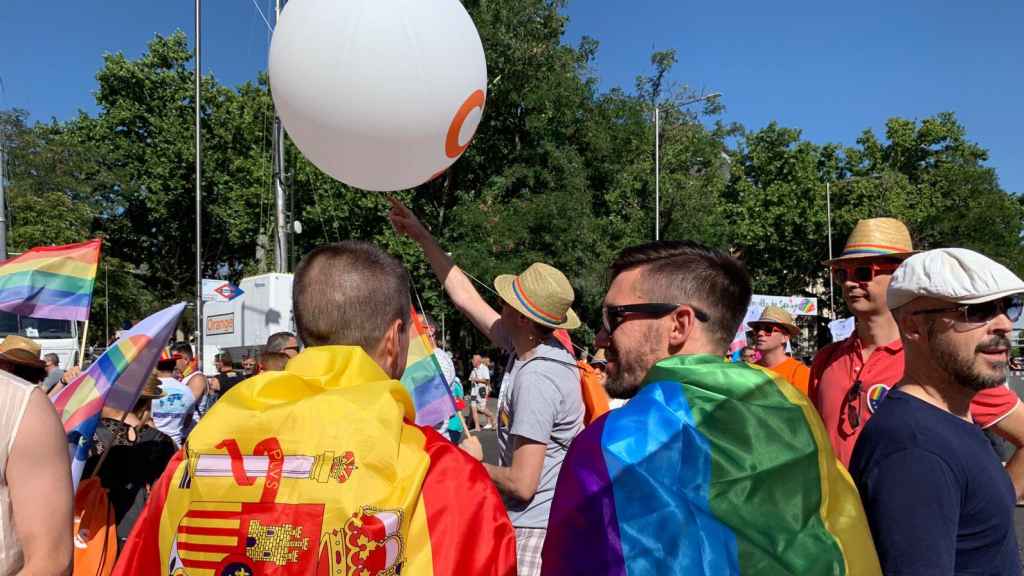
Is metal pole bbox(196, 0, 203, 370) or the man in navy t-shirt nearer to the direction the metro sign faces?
the man in navy t-shirt

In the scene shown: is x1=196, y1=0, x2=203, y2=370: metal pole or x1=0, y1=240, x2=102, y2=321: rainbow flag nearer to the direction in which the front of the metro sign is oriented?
the rainbow flag

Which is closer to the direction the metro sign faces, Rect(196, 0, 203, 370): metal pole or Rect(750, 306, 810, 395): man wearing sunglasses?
the man wearing sunglasses

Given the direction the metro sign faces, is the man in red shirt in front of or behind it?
in front

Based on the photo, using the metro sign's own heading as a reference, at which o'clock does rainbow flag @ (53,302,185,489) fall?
The rainbow flag is roughly at 12 o'clock from the metro sign.

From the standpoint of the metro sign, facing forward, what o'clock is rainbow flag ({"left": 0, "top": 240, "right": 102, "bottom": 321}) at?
The rainbow flag is roughly at 12 o'clock from the metro sign.

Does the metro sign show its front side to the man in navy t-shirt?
yes

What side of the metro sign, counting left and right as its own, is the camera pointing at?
front

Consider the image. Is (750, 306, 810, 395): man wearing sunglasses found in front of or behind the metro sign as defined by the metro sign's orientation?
in front

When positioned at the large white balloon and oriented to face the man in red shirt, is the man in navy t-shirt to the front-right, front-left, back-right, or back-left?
front-right

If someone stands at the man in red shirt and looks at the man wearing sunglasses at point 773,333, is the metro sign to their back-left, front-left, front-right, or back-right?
front-left
